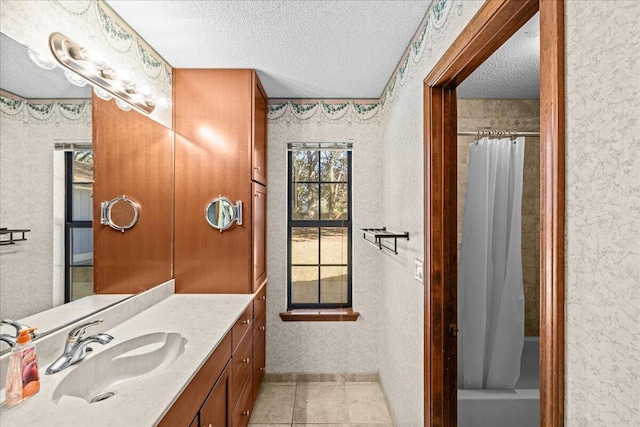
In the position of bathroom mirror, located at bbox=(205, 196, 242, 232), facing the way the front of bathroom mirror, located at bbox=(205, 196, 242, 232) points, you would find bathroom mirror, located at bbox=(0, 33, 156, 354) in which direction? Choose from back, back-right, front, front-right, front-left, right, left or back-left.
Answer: front-right

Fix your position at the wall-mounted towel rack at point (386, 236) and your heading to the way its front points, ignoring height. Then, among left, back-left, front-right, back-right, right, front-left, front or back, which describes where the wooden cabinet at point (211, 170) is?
front

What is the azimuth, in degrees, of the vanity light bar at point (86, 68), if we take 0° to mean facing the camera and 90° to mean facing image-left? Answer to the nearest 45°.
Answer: approximately 315°

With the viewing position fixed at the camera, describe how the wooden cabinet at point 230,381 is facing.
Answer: facing to the right of the viewer

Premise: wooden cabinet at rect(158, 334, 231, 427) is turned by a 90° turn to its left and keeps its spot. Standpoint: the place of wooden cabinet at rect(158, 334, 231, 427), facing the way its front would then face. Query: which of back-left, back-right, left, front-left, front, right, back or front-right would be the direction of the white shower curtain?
right

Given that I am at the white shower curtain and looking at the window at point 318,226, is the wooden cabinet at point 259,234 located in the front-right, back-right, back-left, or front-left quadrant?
front-left

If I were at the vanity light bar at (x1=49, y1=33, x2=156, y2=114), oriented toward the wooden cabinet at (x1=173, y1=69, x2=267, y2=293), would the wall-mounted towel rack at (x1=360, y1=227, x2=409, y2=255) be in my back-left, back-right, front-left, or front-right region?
front-right

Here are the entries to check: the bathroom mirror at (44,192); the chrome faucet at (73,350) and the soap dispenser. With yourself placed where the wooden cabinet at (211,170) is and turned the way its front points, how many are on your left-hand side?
0

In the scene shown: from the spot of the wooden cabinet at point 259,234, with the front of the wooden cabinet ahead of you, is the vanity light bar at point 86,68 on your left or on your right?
on your right

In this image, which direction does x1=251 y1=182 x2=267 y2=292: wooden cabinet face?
to the viewer's right

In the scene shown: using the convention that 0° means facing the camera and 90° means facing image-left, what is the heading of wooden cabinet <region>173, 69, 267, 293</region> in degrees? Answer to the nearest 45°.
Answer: approximately 270°

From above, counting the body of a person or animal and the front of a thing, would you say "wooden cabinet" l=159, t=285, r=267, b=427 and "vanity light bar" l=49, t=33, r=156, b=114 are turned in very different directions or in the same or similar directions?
same or similar directions

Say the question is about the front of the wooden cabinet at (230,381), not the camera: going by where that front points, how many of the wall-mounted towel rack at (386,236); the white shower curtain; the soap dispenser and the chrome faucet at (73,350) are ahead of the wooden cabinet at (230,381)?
2
